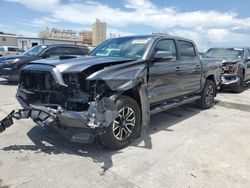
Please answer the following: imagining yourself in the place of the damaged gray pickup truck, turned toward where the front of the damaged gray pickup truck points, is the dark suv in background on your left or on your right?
on your right

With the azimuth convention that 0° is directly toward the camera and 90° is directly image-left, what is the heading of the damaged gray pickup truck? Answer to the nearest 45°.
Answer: approximately 45°

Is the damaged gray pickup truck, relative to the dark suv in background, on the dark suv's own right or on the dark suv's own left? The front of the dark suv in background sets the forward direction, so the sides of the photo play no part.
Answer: on the dark suv's own left

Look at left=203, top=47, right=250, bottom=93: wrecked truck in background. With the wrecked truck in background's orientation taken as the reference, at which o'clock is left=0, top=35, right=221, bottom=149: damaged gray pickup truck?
The damaged gray pickup truck is roughly at 11 o'clock from the wrecked truck in background.

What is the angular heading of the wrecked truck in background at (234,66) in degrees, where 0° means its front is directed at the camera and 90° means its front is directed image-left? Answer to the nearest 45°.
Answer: approximately 45°

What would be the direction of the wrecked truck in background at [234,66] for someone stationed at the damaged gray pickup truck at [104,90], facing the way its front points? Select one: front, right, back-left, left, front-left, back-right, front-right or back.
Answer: back

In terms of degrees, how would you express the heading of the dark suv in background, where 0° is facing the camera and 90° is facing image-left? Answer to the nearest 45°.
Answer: approximately 45°

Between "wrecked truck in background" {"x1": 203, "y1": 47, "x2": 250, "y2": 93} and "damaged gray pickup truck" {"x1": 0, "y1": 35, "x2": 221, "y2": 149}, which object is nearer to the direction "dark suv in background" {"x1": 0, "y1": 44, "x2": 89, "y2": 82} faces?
the damaged gray pickup truck
